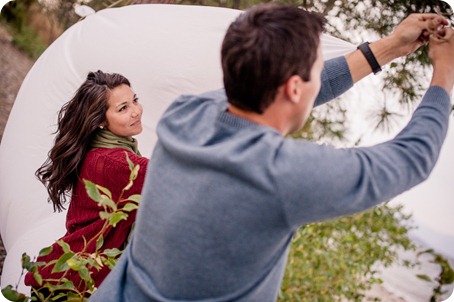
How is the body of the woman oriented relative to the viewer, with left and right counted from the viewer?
facing to the right of the viewer

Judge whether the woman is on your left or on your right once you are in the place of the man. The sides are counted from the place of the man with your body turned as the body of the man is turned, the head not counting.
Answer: on your left
